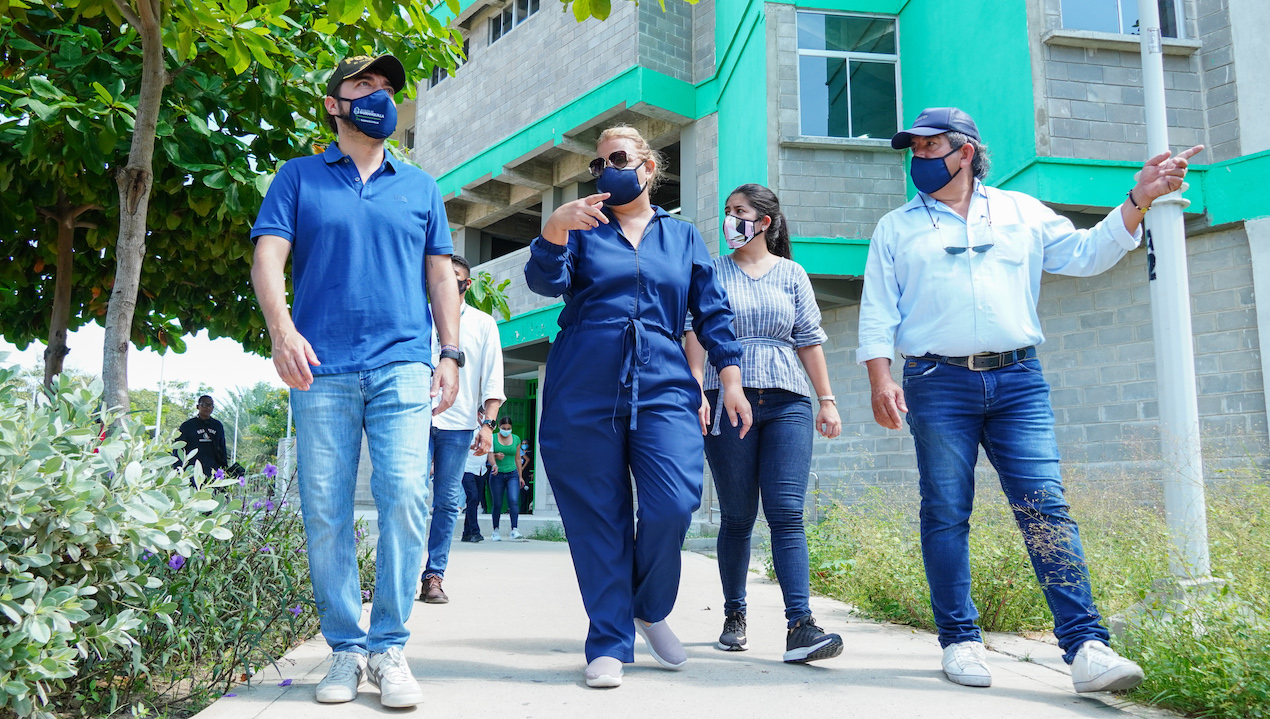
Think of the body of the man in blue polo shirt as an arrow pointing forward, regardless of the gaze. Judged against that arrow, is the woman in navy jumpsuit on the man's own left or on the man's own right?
on the man's own left

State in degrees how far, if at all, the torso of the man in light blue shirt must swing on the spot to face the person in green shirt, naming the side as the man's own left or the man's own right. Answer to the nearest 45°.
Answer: approximately 135° to the man's own right

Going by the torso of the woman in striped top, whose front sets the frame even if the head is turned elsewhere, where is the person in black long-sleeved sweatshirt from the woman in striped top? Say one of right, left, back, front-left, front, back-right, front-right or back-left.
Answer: back-right

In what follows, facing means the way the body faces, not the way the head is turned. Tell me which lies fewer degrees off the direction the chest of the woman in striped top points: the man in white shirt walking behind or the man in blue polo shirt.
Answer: the man in blue polo shirt

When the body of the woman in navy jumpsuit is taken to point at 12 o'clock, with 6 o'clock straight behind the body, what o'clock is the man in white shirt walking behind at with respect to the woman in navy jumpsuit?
The man in white shirt walking behind is roughly at 5 o'clock from the woman in navy jumpsuit.

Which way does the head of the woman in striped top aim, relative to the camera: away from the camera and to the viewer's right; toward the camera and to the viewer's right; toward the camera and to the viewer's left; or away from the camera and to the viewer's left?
toward the camera and to the viewer's left

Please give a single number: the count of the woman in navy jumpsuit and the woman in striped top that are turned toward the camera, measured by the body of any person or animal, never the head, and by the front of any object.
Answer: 2

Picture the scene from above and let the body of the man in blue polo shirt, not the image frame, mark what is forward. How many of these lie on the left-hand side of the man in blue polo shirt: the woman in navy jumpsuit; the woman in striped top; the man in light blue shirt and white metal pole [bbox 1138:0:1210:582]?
4

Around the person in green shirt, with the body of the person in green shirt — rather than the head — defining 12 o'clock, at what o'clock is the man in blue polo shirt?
The man in blue polo shirt is roughly at 12 o'clock from the person in green shirt.

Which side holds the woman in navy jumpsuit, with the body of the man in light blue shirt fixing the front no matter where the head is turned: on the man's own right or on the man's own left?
on the man's own right

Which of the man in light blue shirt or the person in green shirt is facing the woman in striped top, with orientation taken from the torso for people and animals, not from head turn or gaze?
the person in green shirt

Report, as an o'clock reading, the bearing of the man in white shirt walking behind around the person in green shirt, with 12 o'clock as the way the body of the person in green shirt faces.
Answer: The man in white shirt walking behind is roughly at 12 o'clock from the person in green shirt.

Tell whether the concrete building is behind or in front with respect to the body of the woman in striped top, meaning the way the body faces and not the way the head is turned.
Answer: behind
